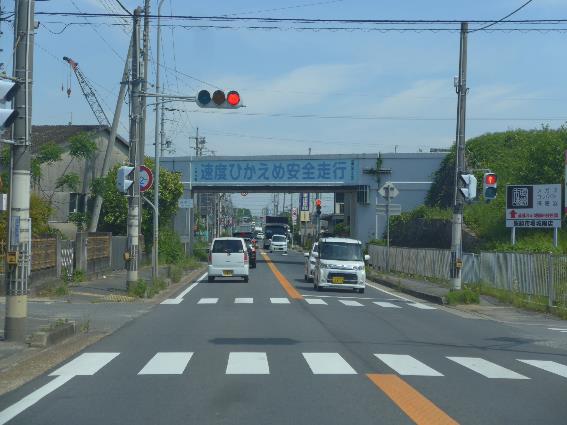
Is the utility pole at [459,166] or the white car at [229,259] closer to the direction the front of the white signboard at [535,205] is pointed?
the utility pole

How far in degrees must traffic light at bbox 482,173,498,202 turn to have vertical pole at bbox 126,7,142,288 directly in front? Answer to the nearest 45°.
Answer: approximately 90° to its right

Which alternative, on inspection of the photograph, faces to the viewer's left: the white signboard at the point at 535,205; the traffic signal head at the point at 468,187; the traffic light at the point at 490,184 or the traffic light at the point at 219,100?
the traffic signal head

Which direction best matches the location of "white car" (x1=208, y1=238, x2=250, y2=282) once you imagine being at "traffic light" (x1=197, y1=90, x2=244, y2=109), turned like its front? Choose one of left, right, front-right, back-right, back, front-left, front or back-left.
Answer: back

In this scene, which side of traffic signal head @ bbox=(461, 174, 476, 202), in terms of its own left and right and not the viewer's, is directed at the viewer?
left

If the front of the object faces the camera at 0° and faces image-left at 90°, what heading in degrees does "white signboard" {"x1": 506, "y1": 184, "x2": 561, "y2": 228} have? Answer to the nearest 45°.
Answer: approximately 0°

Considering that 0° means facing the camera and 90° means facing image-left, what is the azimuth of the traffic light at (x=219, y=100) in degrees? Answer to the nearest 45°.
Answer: approximately 0°

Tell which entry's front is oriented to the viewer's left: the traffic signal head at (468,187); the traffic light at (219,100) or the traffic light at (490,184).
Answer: the traffic signal head
